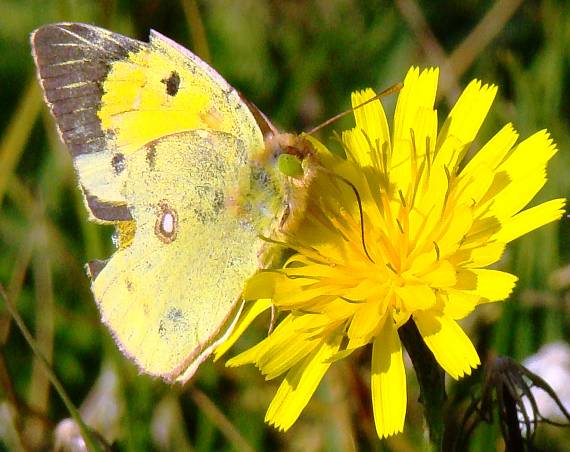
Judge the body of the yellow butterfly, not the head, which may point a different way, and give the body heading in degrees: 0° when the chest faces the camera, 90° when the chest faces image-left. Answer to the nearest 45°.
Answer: approximately 270°
